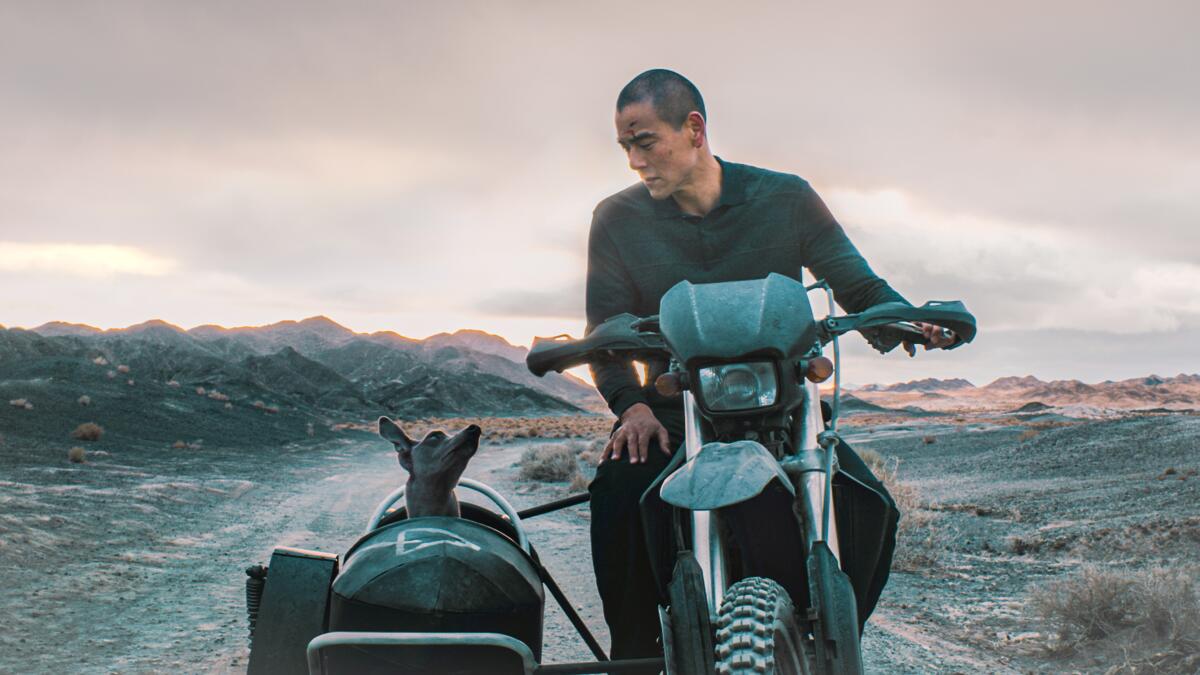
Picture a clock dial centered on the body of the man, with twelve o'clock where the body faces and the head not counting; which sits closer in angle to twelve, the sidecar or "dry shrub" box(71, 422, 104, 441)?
the sidecar

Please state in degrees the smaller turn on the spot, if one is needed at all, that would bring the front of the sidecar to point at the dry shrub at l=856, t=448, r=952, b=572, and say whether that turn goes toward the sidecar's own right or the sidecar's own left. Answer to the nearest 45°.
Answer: approximately 135° to the sidecar's own left

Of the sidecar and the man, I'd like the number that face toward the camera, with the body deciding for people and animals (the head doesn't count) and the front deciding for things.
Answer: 2

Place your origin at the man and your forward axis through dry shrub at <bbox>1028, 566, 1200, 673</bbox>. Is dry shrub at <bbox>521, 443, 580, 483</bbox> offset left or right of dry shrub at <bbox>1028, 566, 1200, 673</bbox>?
left

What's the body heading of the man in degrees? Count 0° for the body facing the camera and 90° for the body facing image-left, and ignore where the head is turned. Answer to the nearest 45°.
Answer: approximately 0°

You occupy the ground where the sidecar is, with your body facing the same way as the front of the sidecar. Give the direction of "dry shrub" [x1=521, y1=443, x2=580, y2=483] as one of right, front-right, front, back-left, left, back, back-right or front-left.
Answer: back

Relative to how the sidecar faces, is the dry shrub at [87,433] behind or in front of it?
behind
